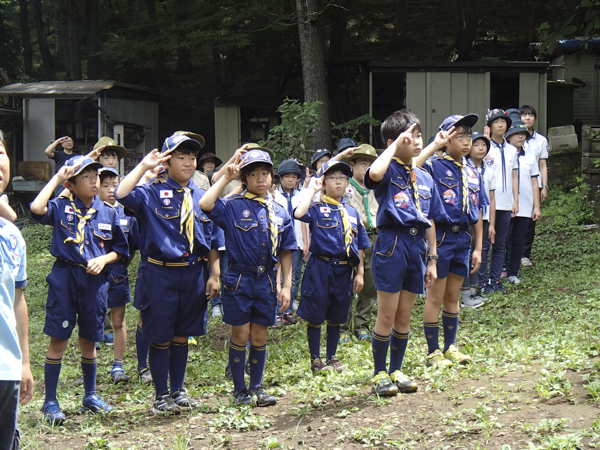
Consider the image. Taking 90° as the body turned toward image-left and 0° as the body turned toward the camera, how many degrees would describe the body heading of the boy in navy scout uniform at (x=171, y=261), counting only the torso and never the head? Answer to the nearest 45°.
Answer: approximately 315°

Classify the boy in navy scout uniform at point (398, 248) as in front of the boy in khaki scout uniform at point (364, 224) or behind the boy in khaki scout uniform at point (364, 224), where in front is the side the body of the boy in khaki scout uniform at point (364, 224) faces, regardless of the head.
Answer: in front

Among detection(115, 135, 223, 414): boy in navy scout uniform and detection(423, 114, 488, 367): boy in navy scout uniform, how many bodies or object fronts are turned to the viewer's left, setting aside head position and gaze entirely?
0

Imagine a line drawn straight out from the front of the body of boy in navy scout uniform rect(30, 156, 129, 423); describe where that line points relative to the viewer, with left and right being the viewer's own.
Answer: facing the viewer and to the right of the viewer
